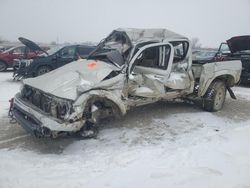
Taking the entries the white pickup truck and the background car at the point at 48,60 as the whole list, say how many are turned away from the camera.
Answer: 0

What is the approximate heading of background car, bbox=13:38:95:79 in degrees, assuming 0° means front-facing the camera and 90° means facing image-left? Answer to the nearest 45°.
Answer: approximately 45°

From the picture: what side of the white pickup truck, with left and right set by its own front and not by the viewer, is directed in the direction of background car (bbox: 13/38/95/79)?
right

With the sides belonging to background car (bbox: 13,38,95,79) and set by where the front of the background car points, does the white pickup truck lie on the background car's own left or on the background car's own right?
on the background car's own left
